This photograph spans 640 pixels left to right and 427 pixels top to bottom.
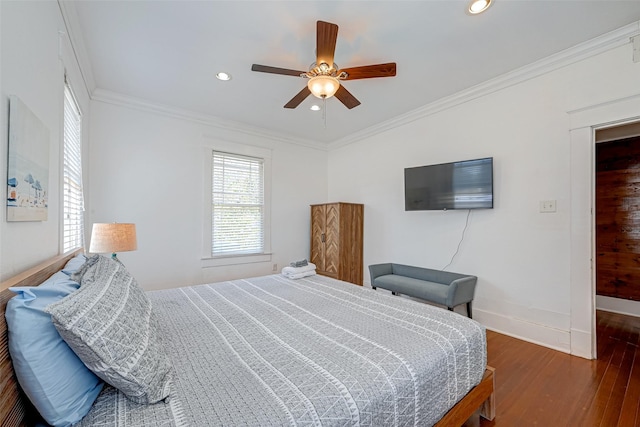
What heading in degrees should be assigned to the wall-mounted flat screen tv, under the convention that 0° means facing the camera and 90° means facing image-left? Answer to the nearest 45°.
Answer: approximately 45°

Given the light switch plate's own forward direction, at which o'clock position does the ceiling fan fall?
The ceiling fan is roughly at 1 o'clock from the light switch plate.

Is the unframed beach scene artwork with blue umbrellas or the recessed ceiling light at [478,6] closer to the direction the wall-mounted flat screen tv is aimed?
the unframed beach scene artwork with blue umbrellas

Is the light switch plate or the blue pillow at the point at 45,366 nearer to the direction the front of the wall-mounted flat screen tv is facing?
the blue pillow

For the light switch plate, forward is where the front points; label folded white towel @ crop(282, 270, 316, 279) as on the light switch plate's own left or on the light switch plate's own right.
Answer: on the light switch plate's own right

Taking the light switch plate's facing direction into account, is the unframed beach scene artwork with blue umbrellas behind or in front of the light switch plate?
in front

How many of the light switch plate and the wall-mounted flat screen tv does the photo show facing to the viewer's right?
0

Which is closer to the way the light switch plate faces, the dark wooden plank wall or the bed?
the bed

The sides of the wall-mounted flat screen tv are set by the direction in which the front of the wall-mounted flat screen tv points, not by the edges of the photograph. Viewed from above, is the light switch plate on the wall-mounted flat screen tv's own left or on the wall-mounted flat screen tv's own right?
on the wall-mounted flat screen tv's own left

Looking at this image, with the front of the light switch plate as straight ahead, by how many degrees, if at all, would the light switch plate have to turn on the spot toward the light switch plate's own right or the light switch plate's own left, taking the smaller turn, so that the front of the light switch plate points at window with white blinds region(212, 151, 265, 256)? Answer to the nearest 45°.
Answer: approximately 90° to the light switch plate's own right

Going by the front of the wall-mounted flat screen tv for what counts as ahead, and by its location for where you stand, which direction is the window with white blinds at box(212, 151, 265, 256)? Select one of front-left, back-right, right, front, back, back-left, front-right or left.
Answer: front-right

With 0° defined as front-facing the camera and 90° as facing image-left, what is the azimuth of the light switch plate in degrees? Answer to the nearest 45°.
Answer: approximately 0°

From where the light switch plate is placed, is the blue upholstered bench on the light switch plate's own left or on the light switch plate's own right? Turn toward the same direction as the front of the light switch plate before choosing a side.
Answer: on the light switch plate's own right
